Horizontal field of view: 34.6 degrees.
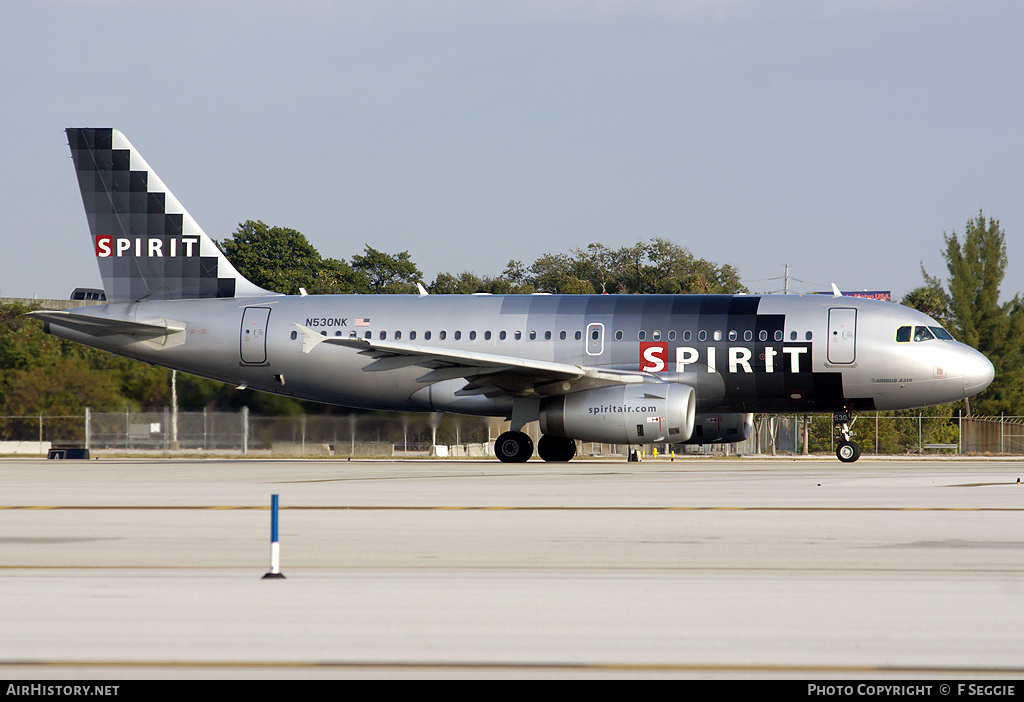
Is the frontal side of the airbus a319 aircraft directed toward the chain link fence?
no

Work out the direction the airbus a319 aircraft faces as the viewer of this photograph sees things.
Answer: facing to the right of the viewer
